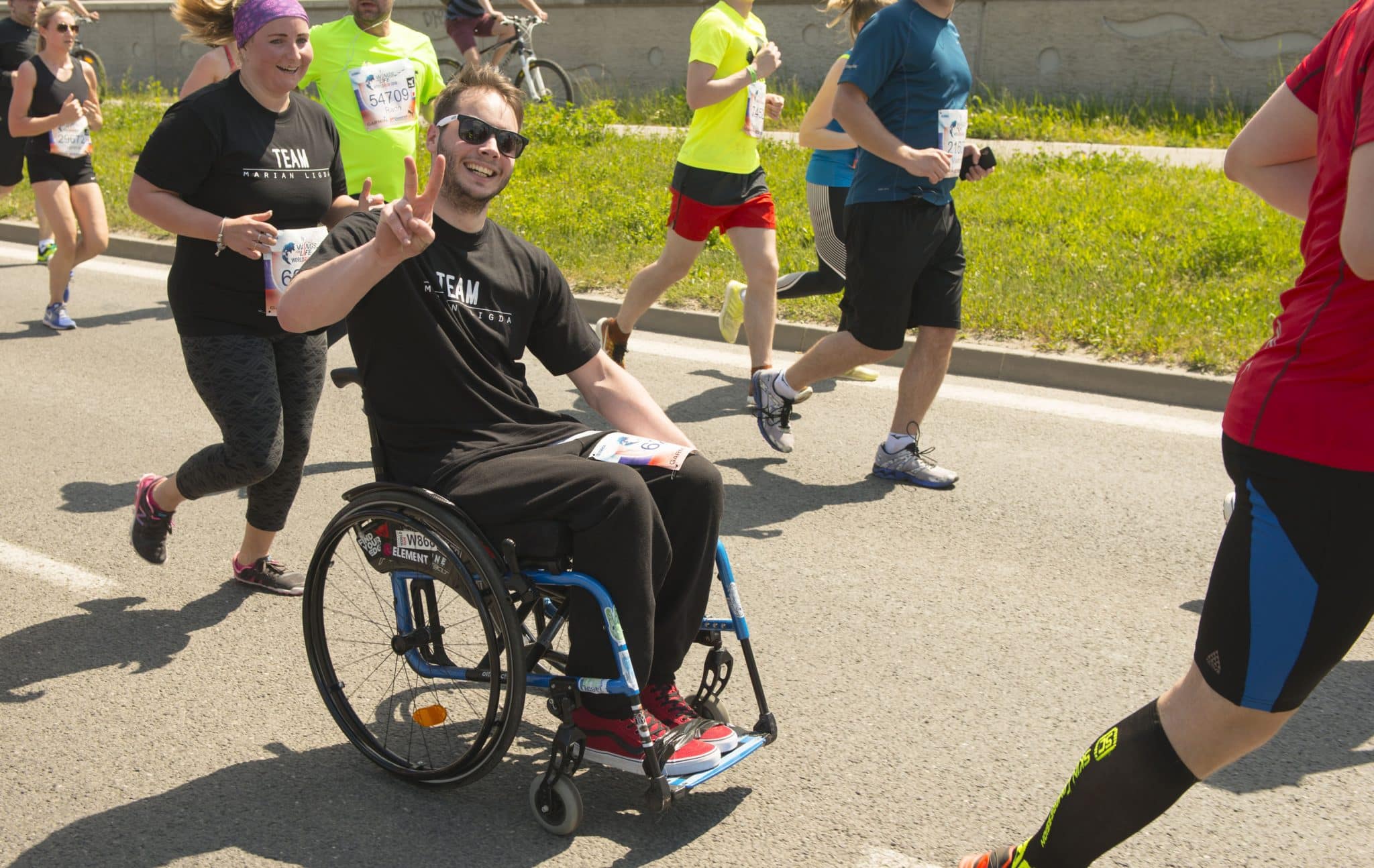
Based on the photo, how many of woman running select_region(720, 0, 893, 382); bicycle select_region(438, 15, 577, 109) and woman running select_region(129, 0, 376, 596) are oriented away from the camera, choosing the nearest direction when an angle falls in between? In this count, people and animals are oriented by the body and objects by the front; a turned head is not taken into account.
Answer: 0

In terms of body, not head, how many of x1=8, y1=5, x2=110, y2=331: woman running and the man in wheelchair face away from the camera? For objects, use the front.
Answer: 0

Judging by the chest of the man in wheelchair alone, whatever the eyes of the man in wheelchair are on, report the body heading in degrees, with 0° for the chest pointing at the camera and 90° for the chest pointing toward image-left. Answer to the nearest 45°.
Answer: approximately 315°

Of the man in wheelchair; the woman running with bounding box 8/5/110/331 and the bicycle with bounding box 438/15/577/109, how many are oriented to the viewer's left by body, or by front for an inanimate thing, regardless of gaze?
0

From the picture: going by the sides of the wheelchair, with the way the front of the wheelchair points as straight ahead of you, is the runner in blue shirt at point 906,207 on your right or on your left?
on your left

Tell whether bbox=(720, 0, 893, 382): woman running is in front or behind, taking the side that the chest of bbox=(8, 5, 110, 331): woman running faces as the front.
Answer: in front

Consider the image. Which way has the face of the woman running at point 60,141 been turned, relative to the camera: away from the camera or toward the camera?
toward the camera

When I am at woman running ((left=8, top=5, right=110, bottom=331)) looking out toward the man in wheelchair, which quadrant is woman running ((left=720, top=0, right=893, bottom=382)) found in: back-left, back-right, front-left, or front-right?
front-left

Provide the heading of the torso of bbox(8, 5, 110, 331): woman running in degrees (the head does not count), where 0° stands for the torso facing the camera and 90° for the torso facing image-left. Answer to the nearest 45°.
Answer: approximately 315°

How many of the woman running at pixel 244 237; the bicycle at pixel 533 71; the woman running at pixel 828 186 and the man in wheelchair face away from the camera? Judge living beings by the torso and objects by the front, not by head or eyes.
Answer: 0

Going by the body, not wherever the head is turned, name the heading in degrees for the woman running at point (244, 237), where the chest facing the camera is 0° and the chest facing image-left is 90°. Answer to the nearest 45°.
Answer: approximately 315°

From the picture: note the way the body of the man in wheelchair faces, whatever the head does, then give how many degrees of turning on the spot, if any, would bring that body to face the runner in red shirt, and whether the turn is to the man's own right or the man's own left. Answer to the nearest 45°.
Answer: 0° — they already face them

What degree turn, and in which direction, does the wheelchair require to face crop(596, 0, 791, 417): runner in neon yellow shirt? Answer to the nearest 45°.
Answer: approximately 135° to its left

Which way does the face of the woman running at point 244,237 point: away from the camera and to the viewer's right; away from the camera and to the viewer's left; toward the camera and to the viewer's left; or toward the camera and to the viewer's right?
toward the camera and to the viewer's right

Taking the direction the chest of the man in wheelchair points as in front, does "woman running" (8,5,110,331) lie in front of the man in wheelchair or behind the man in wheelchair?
behind

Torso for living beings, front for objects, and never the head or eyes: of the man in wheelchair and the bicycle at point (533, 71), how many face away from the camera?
0

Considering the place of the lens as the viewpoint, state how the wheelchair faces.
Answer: facing the viewer and to the right of the viewer
